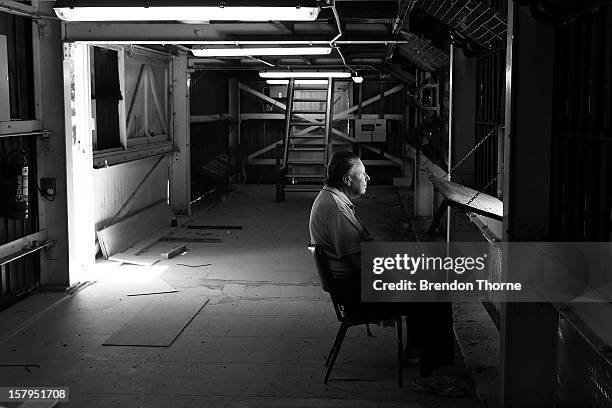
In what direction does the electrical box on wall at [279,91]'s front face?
toward the camera

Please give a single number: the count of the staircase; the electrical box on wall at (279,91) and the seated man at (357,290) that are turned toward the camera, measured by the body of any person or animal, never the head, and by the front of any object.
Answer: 2

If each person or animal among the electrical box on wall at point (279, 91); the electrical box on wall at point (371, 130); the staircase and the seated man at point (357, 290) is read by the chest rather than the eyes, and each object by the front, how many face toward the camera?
3

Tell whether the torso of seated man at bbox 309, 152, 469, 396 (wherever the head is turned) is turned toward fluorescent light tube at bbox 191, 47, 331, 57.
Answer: no

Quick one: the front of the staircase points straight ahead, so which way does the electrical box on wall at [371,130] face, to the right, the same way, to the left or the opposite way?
the same way

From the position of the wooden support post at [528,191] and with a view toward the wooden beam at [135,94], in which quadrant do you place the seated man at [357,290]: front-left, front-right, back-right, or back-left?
front-left

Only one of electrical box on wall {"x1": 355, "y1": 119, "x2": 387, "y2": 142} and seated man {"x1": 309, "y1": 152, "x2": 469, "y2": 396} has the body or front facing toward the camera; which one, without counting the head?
the electrical box on wall

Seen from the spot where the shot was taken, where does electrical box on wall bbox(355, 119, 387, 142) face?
facing the viewer

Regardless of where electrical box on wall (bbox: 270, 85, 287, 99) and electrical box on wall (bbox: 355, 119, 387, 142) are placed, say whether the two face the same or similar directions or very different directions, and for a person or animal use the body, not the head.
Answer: same or similar directions

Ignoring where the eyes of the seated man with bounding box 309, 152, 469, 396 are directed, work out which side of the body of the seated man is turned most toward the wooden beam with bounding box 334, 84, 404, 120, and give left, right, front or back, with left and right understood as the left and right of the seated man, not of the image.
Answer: left

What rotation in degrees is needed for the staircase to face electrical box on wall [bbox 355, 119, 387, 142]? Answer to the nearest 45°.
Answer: approximately 135° to its left

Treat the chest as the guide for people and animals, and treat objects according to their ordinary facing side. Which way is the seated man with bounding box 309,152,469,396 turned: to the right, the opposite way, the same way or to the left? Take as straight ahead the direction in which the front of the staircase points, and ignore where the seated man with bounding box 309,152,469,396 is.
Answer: to the left

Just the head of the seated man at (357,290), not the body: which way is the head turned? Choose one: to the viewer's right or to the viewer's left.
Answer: to the viewer's right

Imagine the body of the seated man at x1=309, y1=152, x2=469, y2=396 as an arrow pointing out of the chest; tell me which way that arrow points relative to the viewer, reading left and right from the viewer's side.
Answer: facing to the right of the viewer

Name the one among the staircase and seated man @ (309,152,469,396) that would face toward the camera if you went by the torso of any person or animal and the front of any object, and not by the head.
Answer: the staircase

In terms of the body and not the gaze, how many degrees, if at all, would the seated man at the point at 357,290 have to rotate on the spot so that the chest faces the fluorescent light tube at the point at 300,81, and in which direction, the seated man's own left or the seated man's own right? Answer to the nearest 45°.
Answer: approximately 90° to the seated man's own left

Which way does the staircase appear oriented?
toward the camera

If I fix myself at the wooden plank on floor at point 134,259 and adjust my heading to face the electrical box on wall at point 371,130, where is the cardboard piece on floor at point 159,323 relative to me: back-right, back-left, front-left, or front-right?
back-right

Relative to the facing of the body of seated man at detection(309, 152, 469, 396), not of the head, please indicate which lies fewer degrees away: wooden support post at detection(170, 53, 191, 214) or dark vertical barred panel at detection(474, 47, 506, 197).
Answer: the dark vertical barred panel
